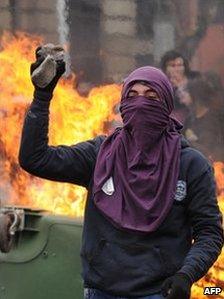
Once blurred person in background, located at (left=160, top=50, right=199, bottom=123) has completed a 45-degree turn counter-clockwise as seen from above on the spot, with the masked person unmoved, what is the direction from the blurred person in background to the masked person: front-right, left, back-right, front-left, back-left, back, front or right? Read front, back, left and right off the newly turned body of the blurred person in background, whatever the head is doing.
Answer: front-right

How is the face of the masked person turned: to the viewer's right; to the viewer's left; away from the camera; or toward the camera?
toward the camera

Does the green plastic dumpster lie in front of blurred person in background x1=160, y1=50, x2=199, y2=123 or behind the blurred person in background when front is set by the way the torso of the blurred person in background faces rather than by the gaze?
in front

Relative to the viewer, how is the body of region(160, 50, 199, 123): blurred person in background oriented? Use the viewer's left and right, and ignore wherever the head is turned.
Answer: facing the viewer
